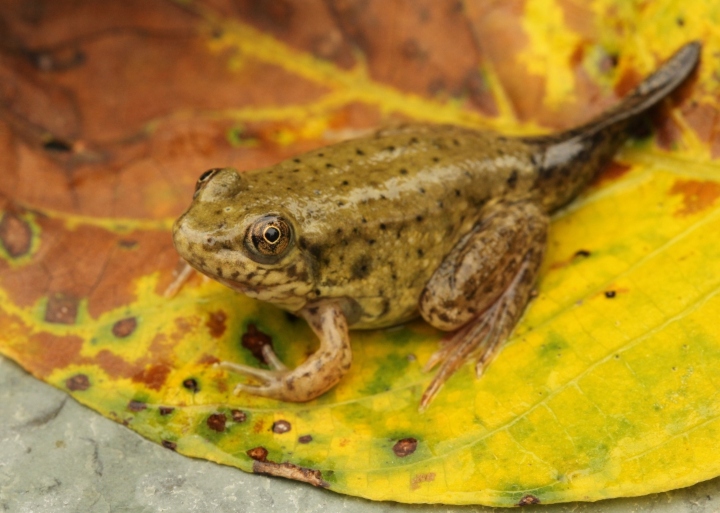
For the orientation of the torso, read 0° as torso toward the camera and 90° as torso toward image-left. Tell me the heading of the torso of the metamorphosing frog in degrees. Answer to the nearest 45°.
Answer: approximately 45°
